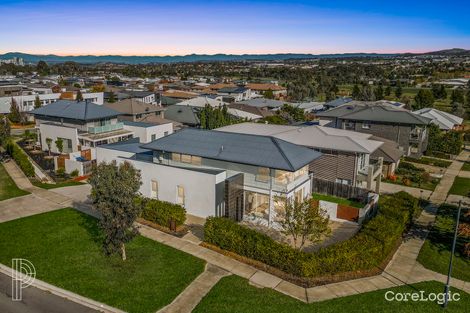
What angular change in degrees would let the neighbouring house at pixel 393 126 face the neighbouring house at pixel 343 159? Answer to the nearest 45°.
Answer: approximately 45° to its right

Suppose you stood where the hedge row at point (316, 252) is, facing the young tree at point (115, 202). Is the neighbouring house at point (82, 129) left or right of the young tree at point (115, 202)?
right

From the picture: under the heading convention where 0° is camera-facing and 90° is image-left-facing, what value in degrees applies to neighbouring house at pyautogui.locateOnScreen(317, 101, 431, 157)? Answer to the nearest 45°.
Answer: approximately 315°

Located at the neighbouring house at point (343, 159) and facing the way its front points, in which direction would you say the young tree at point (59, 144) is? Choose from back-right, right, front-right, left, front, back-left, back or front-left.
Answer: back-right

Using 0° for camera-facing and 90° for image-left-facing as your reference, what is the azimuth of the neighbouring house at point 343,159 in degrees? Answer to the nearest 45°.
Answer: approximately 315°

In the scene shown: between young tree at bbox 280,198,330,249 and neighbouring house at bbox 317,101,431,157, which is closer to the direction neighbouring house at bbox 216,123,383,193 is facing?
the young tree

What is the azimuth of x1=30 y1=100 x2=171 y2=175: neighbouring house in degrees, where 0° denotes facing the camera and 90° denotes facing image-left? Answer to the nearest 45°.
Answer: approximately 315°

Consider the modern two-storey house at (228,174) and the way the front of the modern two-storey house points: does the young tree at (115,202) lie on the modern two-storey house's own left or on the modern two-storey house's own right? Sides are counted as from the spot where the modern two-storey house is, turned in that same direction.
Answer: on the modern two-storey house's own right

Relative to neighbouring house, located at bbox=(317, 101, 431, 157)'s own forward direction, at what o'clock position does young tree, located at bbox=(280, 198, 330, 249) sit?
The young tree is roughly at 2 o'clock from the neighbouring house.
